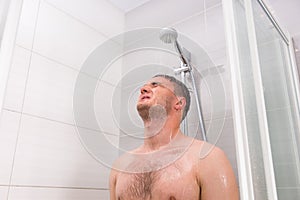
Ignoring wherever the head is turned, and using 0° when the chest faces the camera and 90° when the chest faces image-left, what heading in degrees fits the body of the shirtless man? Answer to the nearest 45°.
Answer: approximately 45°
